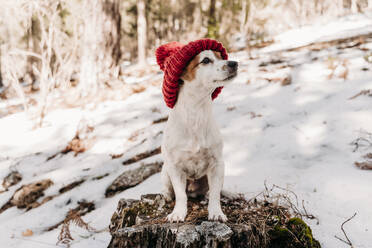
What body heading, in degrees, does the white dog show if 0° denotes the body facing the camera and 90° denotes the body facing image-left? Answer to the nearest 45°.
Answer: approximately 0°

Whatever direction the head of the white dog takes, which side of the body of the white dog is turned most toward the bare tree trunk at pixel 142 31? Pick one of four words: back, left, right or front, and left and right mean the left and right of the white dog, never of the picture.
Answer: back

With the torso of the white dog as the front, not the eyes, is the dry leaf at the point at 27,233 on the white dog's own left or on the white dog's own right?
on the white dog's own right

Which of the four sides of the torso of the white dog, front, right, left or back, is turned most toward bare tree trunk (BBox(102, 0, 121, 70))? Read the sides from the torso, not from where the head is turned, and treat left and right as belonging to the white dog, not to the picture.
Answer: back
